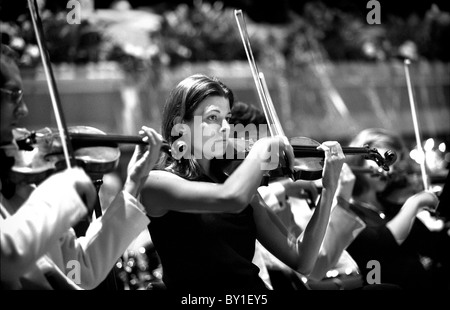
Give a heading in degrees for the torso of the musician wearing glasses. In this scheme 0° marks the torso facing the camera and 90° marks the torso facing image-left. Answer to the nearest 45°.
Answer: approximately 270°

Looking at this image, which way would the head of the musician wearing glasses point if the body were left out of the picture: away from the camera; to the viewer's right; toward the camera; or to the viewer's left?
to the viewer's right

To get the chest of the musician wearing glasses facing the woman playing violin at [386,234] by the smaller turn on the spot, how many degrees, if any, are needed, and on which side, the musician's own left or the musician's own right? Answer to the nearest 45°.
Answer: approximately 45° to the musician's own left
